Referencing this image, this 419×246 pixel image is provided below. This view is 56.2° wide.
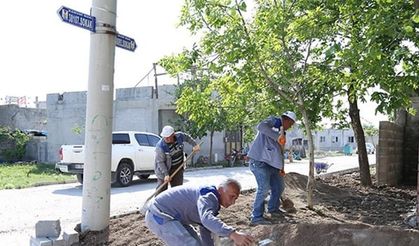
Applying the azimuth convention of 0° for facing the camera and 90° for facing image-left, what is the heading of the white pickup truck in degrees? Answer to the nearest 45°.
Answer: approximately 225°

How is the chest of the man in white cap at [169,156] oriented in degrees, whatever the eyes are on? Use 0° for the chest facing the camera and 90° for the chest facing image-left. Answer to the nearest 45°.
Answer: approximately 315°

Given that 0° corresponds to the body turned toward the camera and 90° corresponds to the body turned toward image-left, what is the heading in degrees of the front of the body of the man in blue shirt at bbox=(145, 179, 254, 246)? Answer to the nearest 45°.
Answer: approximately 270°

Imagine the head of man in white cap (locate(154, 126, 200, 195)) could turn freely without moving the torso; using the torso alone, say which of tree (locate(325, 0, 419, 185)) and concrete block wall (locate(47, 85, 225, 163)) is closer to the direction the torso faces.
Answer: the tree

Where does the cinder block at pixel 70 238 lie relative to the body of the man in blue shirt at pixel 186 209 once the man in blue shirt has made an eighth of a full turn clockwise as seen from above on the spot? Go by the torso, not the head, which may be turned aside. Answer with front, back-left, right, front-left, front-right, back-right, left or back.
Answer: back
